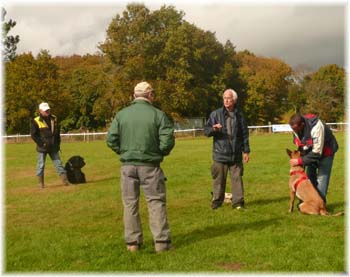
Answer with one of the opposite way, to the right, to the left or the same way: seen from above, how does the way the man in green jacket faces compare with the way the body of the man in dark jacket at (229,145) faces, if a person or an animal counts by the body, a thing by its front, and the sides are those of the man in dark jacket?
the opposite way

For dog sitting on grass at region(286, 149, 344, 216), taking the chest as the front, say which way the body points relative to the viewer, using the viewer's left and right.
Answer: facing to the left of the viewer

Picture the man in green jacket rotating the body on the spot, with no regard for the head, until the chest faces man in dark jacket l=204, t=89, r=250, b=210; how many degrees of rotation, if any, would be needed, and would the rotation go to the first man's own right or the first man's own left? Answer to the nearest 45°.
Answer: approximately 45° to the first man's own right

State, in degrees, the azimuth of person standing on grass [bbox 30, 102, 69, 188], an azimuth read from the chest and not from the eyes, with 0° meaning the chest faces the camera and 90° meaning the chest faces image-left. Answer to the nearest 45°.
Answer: approximately 315°

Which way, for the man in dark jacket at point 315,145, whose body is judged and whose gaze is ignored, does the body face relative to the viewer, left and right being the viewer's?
facing to the left of the viewer

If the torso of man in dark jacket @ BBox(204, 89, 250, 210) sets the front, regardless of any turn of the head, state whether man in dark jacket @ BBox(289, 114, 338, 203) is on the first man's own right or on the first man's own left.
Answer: on the first man's own left

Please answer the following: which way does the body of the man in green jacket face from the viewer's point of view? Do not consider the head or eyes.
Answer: away from the camera

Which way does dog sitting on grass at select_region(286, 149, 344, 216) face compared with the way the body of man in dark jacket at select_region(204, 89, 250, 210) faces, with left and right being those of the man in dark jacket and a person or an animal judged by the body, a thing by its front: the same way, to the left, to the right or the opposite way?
to the right

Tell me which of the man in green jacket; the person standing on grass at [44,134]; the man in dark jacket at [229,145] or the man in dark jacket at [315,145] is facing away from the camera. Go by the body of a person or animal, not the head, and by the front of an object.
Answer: the man in green jacket

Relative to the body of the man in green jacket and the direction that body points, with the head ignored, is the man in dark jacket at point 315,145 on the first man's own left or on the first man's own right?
on the first man's own right

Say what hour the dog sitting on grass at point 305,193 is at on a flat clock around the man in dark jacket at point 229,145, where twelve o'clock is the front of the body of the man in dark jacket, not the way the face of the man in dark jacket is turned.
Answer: The dog sitting on grass is roughly at 10 o'clock from the man in dark jacket.
